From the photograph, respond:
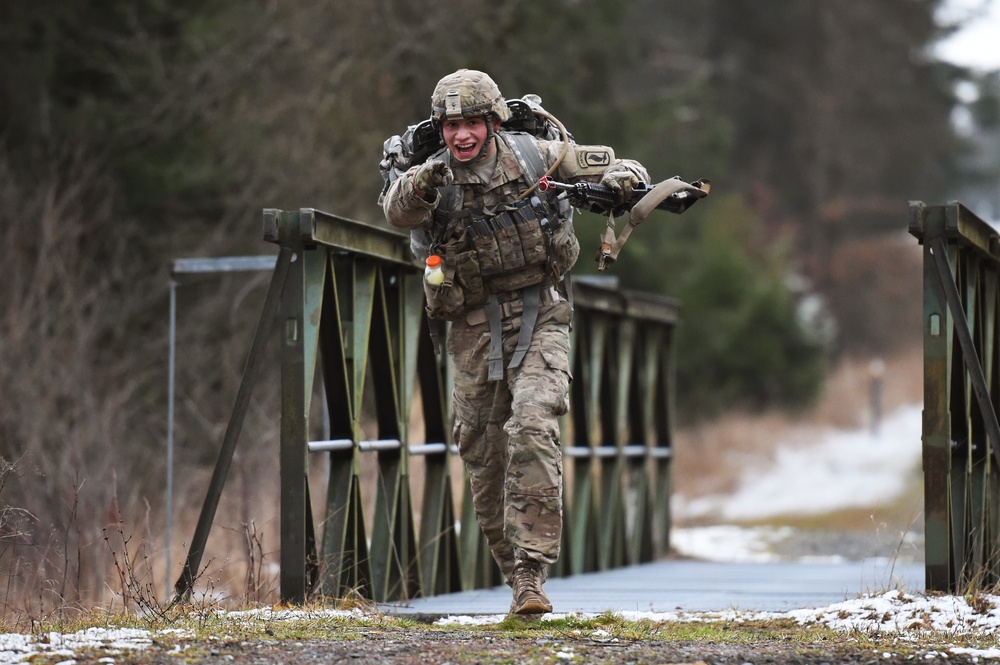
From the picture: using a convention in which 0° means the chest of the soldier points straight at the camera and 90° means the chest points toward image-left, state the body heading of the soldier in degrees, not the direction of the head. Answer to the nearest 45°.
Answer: approximately 0°
